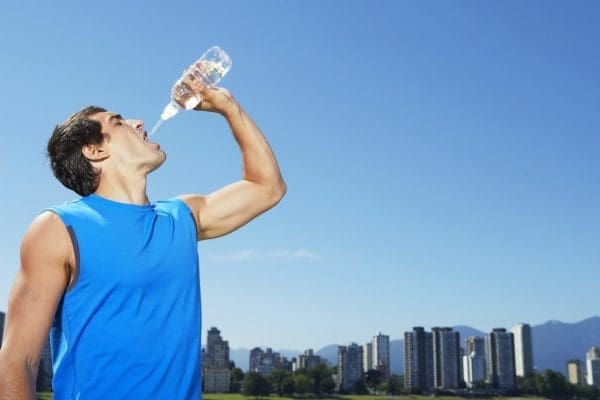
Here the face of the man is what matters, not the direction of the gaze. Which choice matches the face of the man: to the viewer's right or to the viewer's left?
to the viewer's right

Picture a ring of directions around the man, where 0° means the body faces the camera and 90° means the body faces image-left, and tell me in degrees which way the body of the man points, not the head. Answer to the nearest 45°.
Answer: approximately 315°
